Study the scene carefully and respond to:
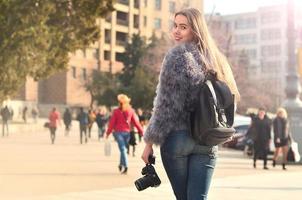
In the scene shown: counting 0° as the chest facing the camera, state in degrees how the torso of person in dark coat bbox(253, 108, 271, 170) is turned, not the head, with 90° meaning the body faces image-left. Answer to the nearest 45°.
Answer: approximately 0°

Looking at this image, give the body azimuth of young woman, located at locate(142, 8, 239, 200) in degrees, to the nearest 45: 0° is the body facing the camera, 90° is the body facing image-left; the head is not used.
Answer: approximately 135°

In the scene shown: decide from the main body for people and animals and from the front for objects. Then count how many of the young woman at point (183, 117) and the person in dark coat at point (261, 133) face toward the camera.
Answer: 1

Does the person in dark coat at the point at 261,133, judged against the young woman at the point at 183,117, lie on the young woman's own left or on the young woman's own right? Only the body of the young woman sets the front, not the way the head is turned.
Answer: on the young woman's own right

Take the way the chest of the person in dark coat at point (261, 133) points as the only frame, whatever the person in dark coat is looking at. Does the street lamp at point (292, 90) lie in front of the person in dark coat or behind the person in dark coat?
behind
